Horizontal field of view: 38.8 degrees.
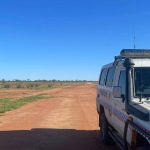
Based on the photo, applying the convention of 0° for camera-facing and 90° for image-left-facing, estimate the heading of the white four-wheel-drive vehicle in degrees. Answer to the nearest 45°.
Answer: approximately 315°
